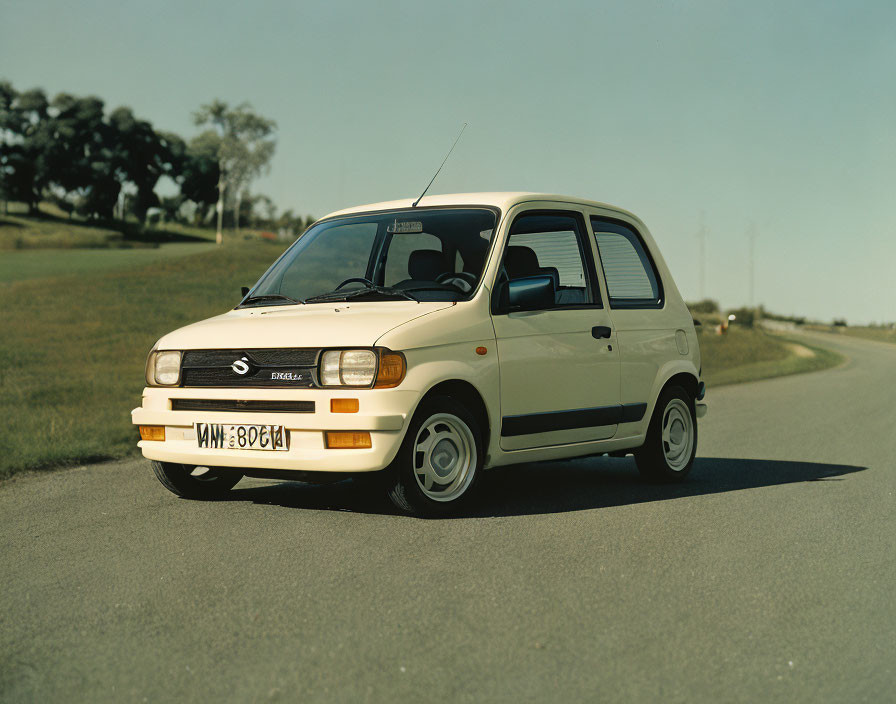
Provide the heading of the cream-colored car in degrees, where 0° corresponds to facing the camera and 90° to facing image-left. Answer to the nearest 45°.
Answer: approximately 45°
